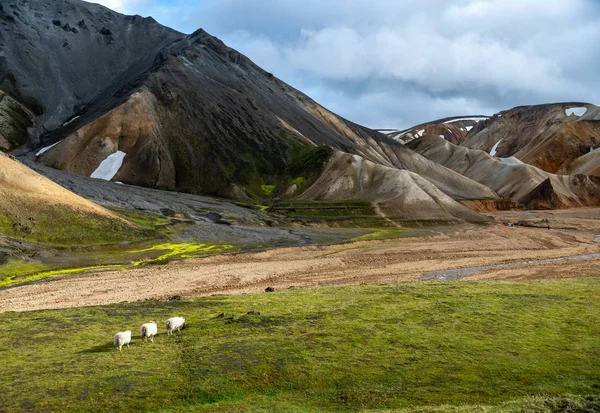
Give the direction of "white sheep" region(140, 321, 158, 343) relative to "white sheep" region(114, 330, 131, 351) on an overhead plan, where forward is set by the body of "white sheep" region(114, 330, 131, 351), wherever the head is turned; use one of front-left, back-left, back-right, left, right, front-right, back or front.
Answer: front

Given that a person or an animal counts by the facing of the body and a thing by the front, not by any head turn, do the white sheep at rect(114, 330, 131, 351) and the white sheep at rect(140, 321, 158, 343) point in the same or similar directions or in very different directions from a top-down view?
same or similar directions

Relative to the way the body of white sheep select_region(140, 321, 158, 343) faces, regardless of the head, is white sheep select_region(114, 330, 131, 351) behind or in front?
behind
